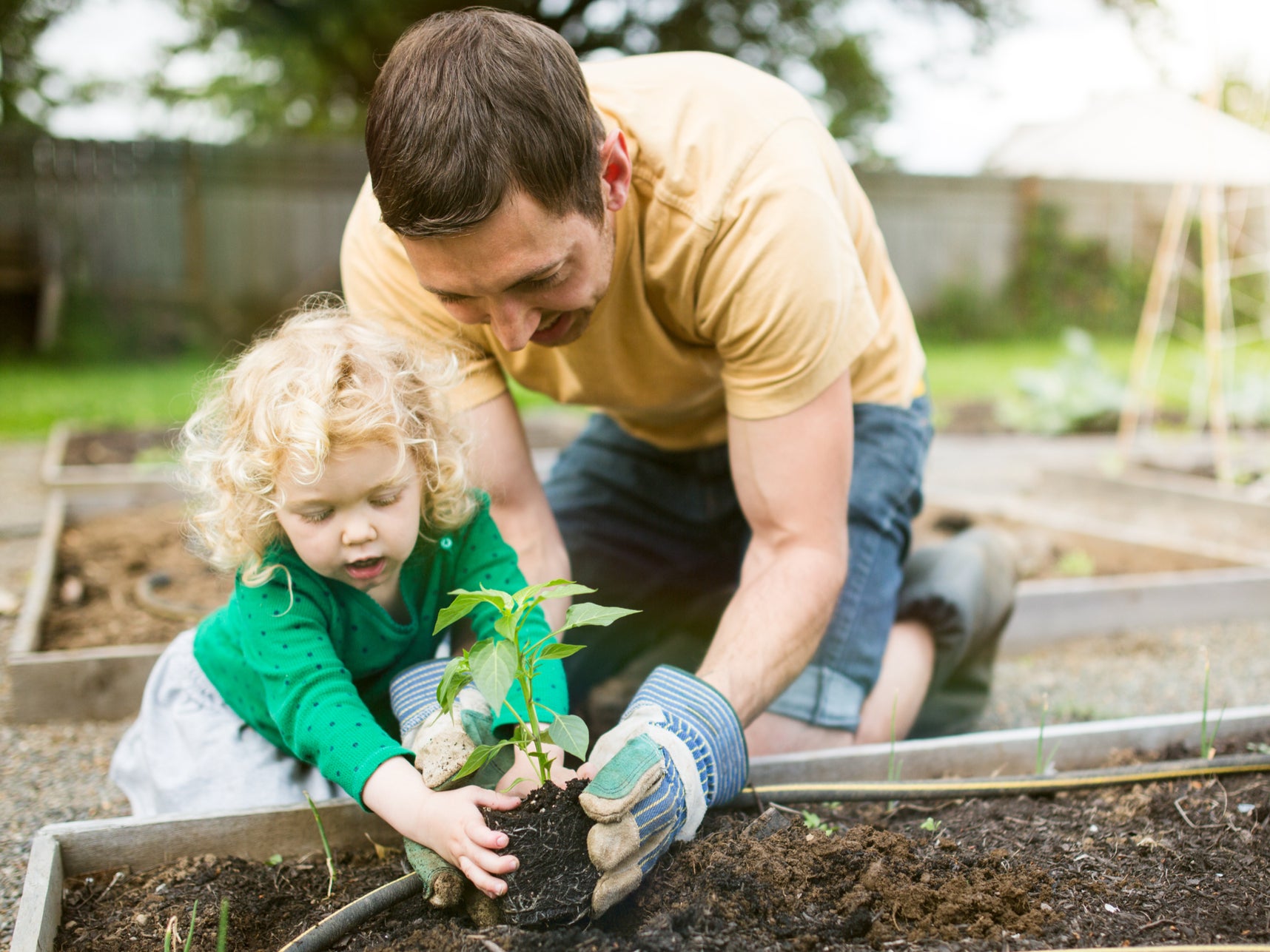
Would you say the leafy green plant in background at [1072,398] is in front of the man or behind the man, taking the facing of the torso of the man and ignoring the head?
behind

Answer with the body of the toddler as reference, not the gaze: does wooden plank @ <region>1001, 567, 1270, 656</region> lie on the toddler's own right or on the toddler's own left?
on the toddler's own left

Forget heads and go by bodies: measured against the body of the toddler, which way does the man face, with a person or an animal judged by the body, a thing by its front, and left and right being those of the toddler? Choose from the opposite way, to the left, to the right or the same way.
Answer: to the right

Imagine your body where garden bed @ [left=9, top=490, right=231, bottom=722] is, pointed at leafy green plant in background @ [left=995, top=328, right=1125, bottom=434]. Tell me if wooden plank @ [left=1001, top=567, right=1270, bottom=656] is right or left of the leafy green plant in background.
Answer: right

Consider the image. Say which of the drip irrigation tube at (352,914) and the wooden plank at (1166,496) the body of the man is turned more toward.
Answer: the drip irrigation tube

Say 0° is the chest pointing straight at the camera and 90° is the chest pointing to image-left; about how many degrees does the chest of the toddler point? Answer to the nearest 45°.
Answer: approximately 315°

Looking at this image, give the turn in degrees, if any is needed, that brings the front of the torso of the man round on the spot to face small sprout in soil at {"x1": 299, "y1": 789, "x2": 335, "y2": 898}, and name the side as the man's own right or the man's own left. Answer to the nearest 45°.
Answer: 0° — they already face it

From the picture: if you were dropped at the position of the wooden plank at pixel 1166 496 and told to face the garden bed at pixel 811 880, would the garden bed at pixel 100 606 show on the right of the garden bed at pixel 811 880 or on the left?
right

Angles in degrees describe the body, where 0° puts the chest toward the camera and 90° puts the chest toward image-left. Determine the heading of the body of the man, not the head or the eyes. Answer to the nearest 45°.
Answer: approximately 45°
